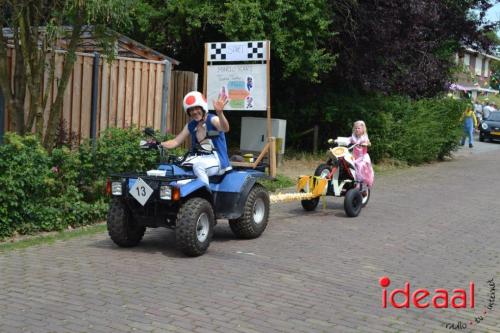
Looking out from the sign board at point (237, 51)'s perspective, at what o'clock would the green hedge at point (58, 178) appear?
The green hedge is roughly at 1 o'clock from the sign board.

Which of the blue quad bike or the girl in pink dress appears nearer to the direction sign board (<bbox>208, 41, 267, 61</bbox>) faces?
the blue quad bike

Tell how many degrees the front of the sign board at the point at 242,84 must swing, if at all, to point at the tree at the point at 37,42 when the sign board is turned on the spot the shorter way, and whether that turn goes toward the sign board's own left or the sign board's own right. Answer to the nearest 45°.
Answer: approximately 45° to the sign board's own right

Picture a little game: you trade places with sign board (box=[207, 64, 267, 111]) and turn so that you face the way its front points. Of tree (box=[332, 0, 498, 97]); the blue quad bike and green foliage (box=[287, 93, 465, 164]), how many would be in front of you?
1

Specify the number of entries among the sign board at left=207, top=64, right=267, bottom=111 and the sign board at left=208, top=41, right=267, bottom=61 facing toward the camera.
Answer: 2

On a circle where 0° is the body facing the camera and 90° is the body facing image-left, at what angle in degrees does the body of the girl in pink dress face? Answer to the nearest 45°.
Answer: approximately 45°

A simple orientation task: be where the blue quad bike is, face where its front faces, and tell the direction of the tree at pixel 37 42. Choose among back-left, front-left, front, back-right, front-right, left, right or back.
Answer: right

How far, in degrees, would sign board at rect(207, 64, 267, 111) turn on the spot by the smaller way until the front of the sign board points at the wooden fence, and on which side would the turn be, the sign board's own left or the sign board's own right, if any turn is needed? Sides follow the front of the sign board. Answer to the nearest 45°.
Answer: approximately 90° to the sign board's own right

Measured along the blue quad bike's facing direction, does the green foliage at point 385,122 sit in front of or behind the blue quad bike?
behind

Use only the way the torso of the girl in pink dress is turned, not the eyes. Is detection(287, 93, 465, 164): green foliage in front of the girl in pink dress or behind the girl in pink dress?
behind

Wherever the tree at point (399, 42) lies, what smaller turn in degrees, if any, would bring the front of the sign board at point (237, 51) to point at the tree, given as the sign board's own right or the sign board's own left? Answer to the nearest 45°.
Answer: approximately 135° to the sign board's own left

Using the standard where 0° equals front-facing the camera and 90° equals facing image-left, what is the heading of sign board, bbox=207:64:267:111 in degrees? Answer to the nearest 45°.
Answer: approximately 0°

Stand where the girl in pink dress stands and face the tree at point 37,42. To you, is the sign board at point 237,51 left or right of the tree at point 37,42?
right
